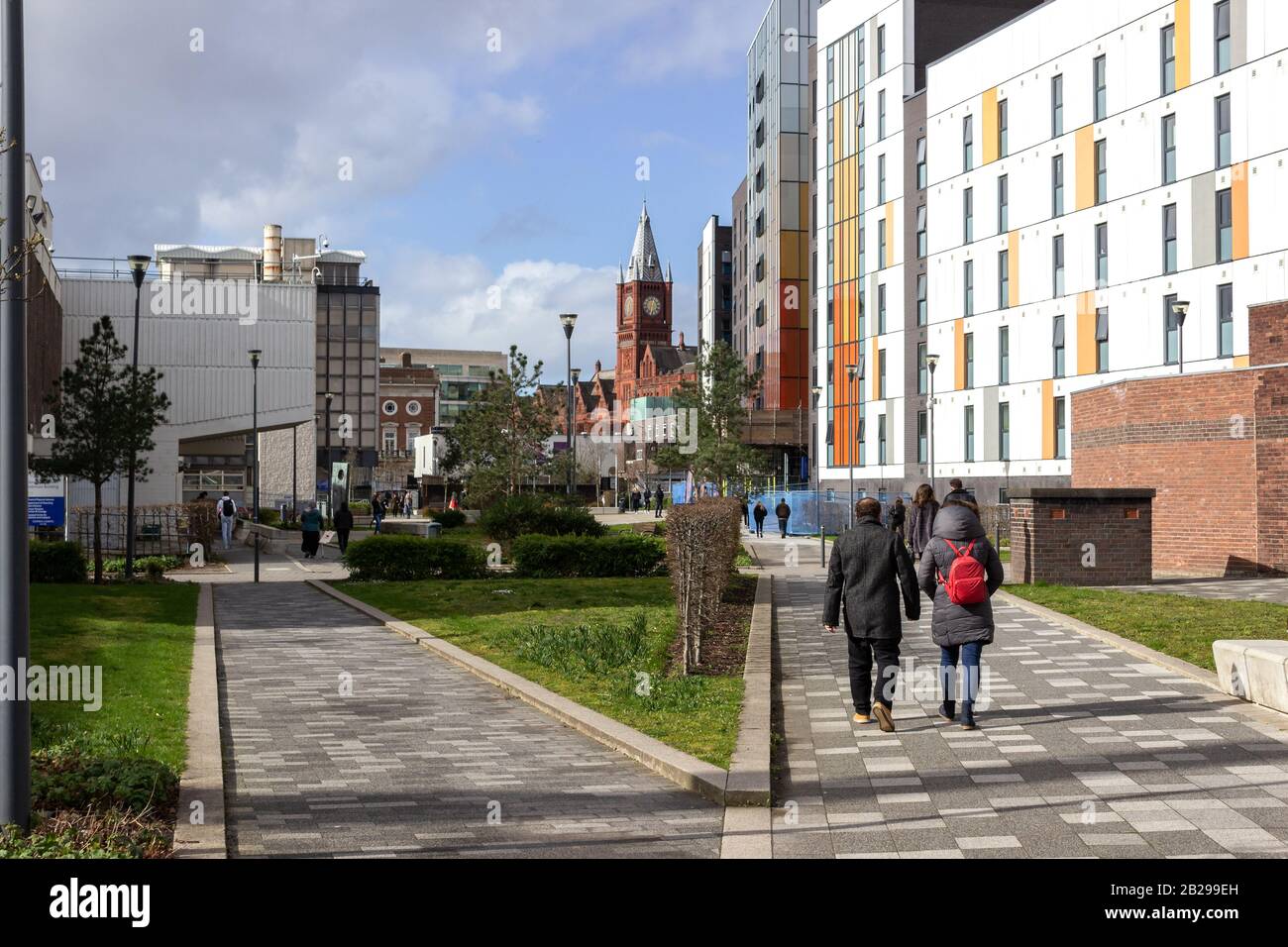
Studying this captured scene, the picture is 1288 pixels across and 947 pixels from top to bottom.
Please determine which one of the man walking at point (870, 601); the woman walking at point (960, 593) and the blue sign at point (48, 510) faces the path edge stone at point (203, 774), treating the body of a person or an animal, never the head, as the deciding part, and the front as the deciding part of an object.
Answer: the blue sign

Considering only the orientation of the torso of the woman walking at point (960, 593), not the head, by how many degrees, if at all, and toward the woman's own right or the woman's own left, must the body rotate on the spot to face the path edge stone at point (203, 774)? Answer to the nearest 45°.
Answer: approximately 135° to the woman's own left

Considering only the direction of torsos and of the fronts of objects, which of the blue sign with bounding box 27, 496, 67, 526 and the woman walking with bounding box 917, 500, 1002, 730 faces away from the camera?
the woman walking

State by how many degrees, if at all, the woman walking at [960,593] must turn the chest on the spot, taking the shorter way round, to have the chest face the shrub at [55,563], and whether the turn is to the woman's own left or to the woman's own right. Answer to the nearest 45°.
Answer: approximately 45° to the woman's own left

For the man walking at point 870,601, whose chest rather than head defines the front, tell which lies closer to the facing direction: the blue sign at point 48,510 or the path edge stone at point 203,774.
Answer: the blue sign

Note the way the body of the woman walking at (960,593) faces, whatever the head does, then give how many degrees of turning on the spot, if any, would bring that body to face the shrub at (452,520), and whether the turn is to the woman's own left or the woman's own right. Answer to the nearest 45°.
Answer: approximately 45° to the woman's own left

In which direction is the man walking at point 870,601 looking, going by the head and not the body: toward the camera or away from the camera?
away from the camera

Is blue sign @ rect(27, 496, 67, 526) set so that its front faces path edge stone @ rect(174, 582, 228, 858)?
yes

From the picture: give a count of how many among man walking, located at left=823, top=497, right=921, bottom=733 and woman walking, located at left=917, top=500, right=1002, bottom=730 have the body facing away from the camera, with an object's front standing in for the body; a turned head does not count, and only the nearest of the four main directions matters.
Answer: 2

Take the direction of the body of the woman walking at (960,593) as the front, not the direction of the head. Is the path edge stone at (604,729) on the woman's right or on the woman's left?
on the woman's left

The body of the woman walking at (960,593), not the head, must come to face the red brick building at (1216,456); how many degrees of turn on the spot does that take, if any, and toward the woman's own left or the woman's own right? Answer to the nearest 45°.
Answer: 0° — they already face it

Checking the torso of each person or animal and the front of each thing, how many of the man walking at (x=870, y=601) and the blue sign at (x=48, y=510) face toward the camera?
1

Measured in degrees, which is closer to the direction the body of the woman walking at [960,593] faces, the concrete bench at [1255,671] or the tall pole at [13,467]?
the concrete bench

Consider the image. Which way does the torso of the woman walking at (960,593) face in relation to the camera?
away from the camera

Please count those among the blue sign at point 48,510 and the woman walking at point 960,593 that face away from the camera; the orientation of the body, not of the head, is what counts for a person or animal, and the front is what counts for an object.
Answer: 1

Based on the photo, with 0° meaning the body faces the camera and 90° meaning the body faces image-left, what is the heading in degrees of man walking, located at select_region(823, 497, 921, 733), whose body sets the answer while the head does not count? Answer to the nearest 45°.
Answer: approximately 180°
